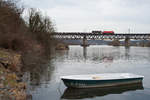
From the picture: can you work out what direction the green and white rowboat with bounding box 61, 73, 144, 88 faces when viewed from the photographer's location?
facing to the left of the viewer
